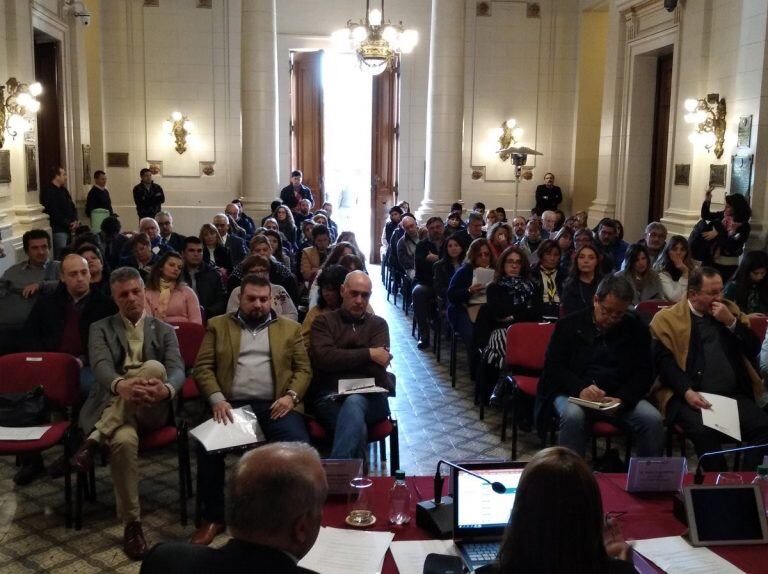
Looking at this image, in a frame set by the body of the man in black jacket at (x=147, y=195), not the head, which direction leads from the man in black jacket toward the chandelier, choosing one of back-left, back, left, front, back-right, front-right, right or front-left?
front-left

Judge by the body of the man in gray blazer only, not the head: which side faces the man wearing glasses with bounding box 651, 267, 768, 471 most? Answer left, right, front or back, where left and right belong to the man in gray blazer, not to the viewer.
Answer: left

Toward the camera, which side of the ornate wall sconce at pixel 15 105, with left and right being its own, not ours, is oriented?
right

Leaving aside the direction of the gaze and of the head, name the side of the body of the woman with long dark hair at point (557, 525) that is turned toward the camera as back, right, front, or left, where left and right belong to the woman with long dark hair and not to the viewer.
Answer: back

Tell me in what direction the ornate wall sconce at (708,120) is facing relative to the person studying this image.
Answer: facing to the left of the viewer

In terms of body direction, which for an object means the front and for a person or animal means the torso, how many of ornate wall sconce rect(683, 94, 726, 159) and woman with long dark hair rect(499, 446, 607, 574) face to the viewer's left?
1

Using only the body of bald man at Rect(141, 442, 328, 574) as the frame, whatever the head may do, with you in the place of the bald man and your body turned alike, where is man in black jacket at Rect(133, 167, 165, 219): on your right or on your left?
on your left

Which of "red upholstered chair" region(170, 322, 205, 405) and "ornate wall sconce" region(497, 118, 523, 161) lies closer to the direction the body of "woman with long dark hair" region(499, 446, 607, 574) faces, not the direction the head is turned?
the ornate wall sconce

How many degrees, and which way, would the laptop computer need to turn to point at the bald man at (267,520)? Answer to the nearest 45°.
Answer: approximately 45° to its right

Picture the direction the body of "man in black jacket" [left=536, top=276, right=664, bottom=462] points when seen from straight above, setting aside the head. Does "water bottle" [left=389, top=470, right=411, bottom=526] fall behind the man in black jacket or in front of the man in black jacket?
in front

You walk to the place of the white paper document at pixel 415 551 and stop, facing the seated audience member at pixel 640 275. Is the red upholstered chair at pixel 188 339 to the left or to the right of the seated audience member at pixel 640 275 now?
left

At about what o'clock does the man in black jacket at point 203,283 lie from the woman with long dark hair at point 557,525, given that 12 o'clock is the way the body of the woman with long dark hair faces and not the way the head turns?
The man in black jacket is roughly at 11 o'clock from the woman with long dark hair.

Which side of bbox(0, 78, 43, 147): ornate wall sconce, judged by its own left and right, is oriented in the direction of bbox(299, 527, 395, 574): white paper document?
right

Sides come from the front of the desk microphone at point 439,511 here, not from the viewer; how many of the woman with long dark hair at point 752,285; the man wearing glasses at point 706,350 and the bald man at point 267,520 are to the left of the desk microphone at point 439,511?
2

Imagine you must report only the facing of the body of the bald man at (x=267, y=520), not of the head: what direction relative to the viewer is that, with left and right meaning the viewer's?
facing away from the viewer and to the right of the viewer
